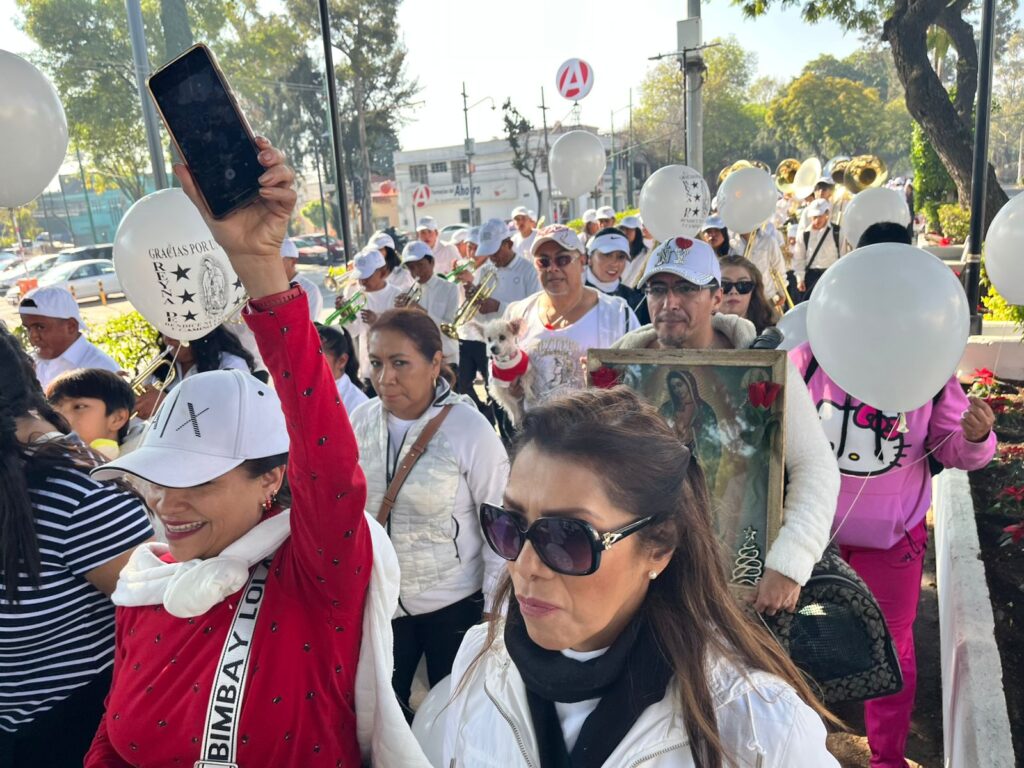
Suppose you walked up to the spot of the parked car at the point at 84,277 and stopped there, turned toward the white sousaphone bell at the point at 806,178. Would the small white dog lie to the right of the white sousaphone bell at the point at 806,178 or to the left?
right

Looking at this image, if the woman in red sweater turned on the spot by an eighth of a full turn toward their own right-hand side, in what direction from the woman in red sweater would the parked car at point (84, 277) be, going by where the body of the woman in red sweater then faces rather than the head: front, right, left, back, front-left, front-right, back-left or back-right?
right

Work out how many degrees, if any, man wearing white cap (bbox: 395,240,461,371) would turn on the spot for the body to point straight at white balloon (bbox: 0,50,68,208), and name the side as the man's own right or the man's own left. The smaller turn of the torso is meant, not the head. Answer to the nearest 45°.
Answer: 0° — they already face it

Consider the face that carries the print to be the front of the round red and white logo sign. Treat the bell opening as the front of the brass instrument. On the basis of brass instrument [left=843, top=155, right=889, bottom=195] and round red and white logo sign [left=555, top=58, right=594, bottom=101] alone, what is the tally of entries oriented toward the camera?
2

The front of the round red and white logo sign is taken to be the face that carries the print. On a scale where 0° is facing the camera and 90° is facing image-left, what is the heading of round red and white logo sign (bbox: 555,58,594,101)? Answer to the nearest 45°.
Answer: approximately 0°

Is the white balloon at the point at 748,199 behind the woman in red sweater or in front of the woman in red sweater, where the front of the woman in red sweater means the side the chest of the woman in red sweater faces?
behind

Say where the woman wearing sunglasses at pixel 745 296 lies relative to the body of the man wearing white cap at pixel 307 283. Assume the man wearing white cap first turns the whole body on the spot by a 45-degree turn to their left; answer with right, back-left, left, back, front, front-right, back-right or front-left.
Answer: front-left

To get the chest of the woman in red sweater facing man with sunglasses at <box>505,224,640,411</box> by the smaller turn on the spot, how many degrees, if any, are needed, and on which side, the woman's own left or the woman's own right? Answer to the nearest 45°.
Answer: approximately 180°

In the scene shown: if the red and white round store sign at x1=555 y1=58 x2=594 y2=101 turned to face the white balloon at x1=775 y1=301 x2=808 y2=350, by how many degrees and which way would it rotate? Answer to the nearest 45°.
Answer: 0° — it already faces it

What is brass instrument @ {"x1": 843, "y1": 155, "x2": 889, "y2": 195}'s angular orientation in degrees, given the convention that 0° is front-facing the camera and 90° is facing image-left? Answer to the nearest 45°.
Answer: approximately 0°
